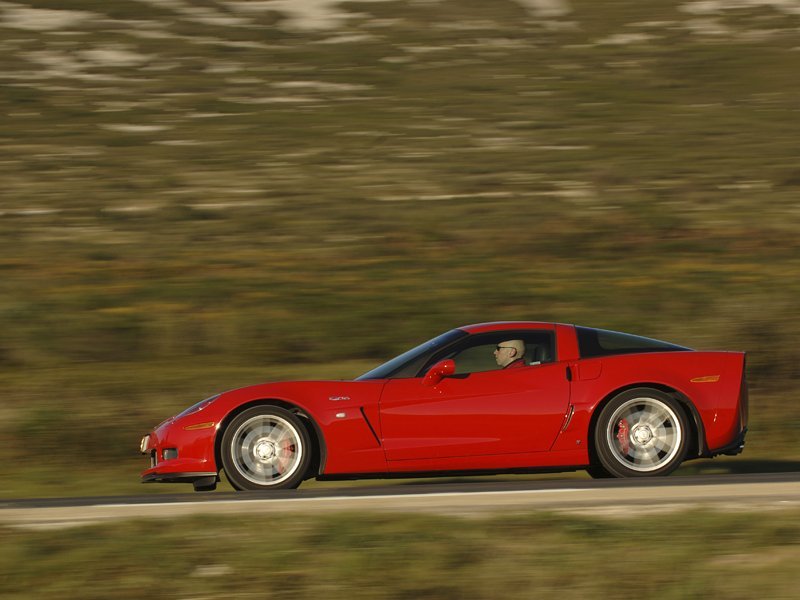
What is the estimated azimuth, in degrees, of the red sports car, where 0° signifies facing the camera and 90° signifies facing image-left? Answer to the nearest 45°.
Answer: approximately 90°

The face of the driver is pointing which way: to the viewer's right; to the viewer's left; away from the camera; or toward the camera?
to the viewer's left

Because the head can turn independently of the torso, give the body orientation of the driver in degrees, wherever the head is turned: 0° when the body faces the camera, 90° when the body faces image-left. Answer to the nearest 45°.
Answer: approximately 90°
